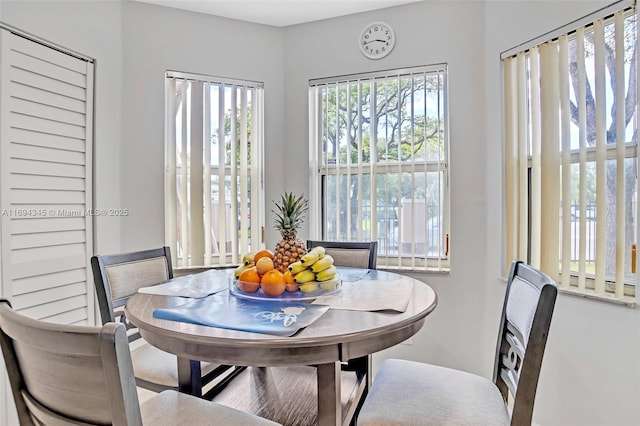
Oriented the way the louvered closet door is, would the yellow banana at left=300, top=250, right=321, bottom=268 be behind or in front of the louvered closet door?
in front

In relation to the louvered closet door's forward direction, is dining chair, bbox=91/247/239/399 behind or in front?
in front

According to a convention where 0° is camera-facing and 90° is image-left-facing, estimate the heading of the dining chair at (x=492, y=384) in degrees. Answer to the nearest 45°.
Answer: approximately 90°

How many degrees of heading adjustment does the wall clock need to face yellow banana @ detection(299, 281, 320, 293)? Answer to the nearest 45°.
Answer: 0° — it already faces it

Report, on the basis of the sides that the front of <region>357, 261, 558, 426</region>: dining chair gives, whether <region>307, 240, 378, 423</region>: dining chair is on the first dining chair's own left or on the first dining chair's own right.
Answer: on the first dining chair's own right

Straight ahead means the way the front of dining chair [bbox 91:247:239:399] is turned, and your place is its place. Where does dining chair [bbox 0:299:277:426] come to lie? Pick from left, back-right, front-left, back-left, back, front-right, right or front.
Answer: front-right

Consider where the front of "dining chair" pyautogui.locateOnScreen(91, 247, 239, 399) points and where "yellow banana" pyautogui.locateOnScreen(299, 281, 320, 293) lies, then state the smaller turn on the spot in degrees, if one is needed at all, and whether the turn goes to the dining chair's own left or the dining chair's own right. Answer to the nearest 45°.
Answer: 0° — it already faces it

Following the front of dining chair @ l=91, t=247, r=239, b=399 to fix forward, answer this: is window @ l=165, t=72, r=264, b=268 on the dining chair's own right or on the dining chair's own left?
on the dining chair's own left

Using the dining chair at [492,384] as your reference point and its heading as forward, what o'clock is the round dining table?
The round dining table is roughly at 11 o'clock from the dining chair.

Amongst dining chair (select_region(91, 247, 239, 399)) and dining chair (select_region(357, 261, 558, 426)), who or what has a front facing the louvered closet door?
dining chair (select_region(357, 261, 558, 426))

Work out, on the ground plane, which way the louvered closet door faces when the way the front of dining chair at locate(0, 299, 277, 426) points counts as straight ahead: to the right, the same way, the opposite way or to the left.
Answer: to the right

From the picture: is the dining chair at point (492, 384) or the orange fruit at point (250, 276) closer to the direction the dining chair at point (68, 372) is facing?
the orange fruit

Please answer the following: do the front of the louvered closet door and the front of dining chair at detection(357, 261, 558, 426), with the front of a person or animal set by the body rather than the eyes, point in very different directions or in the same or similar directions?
very different directions

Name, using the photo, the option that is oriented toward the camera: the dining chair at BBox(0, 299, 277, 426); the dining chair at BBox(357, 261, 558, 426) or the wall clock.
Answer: the wall clock

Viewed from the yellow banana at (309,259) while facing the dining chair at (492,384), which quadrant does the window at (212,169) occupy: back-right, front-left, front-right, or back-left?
back-left

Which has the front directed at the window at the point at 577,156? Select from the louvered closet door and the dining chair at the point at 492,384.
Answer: the louvered closet door

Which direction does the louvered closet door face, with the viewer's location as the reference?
facing the viewer and to the right of the viewer

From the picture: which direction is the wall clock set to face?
toward the camera

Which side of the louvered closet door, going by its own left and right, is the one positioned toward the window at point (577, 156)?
front

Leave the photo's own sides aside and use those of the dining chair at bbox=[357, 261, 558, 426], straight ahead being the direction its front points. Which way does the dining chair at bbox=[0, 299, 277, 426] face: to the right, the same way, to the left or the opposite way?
to the right
